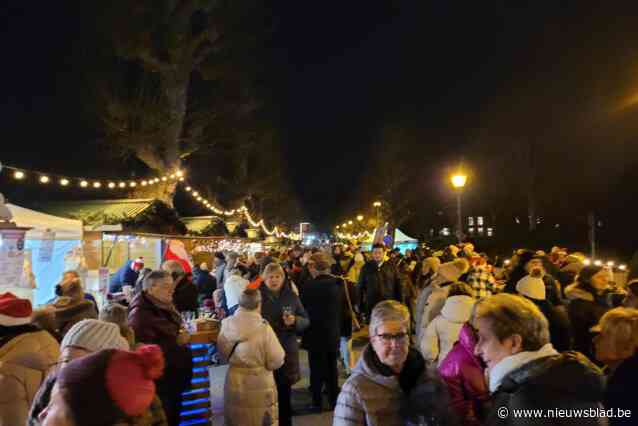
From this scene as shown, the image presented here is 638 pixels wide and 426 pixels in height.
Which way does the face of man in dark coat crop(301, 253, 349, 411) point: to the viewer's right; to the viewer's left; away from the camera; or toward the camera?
away from the camera

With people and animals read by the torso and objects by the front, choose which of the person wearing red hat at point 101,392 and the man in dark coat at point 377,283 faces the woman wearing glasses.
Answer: the man in dark coat

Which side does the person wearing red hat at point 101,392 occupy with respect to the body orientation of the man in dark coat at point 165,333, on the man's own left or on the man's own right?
on the man's own right

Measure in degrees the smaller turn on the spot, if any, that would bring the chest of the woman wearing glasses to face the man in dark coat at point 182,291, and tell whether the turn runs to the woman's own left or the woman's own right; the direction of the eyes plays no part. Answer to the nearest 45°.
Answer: approximately 135° to the woman's own right

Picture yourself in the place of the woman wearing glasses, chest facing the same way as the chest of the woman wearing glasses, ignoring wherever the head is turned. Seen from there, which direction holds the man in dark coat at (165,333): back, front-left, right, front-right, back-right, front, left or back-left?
back-right
